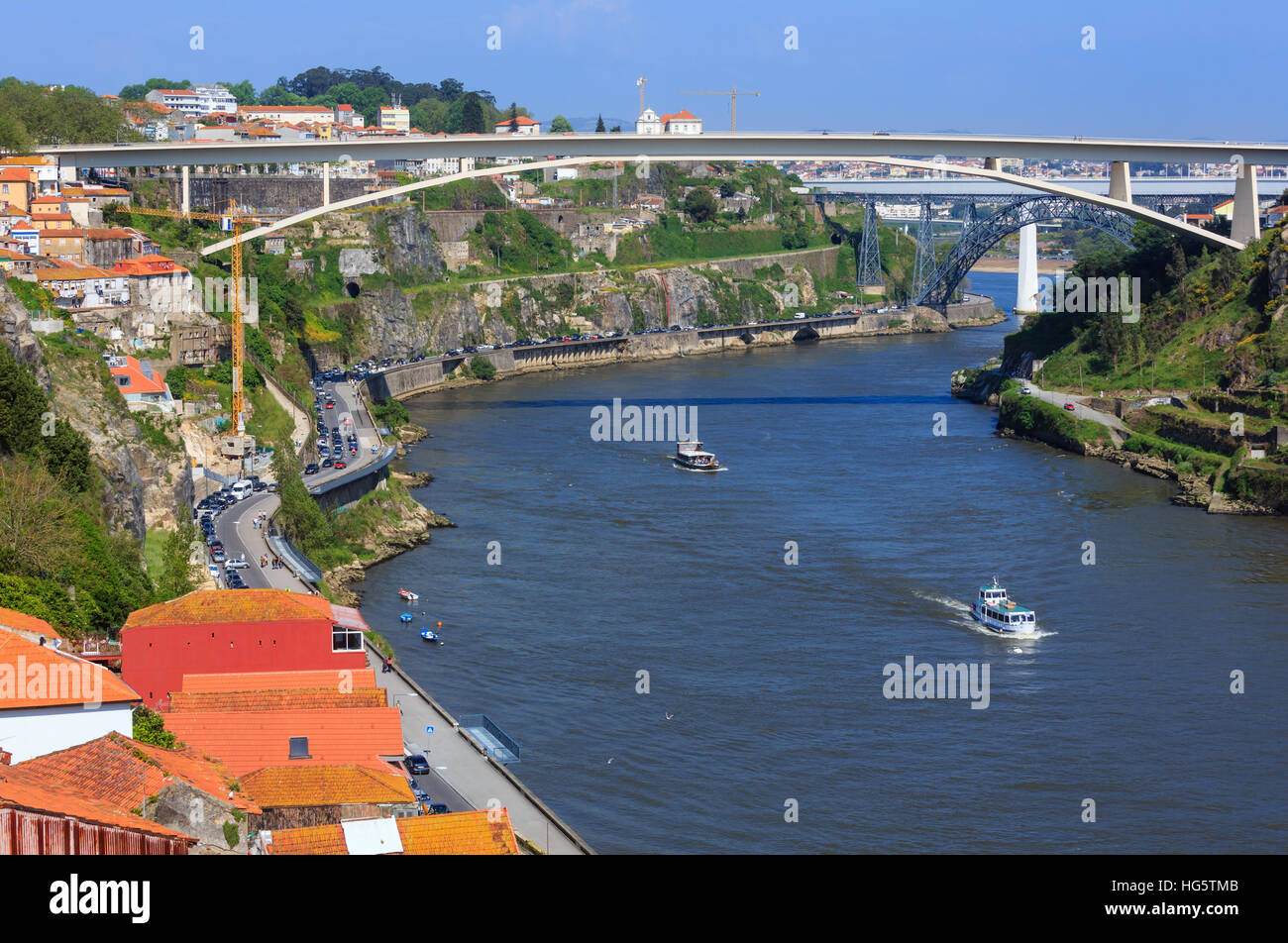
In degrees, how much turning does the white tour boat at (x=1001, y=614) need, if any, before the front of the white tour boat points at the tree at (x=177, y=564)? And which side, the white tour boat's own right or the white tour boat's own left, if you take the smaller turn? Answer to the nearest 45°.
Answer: approximately 135° to the white tour boat's own right

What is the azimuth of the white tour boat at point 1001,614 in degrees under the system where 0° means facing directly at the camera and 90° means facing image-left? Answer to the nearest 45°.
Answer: approximately 315°

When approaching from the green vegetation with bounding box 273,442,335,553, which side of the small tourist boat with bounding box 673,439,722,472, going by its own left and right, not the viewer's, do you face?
right

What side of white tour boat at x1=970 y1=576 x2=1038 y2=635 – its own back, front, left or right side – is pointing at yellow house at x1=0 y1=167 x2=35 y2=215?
back

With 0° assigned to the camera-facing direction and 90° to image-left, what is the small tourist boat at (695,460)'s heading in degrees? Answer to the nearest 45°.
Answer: approximately 315°

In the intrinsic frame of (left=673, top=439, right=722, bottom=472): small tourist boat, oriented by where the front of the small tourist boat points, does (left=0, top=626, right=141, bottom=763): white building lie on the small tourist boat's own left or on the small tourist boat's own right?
on the small tourist boat's own right
